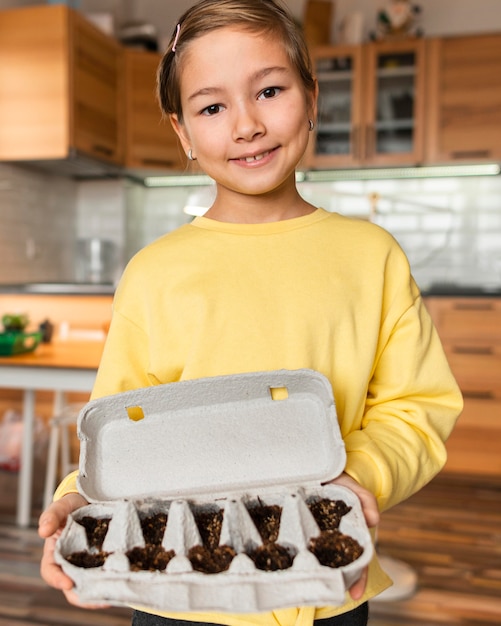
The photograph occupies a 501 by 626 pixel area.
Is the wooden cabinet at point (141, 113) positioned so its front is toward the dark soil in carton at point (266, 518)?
yes

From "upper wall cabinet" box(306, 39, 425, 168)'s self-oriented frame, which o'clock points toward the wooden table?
The wooden table is roughly at 1 o'clock from the upper wall cabinet.

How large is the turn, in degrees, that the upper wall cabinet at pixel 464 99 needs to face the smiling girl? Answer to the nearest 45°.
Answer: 0° — it already faces them

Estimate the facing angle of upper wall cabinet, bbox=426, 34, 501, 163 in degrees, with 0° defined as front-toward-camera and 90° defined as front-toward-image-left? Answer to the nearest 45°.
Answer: approximately 0°

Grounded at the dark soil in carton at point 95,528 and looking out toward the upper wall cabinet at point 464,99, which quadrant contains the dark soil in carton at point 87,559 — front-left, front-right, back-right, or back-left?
back-right
